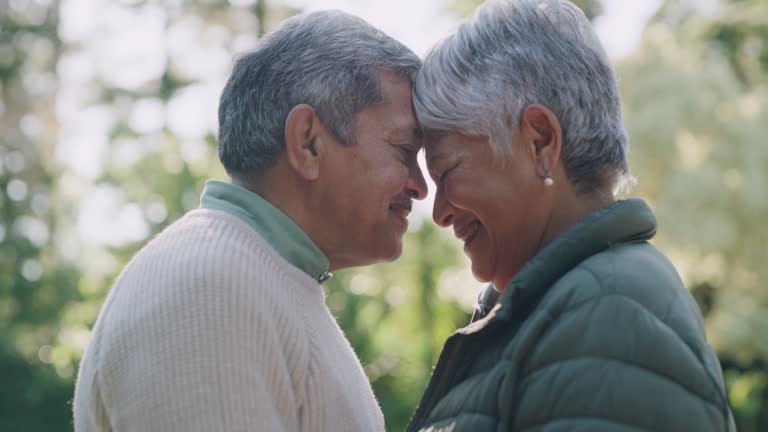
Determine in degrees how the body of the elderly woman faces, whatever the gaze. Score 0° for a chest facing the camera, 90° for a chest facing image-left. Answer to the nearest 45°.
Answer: approximately 90°

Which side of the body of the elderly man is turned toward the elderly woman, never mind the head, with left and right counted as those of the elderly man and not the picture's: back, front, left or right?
front

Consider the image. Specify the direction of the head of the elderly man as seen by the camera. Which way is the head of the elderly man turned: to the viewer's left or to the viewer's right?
to the viewer's right

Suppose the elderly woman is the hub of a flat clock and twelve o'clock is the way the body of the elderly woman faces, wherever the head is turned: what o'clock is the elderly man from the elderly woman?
The elderly man is roughly at 12 o'clock from the elderly woman.

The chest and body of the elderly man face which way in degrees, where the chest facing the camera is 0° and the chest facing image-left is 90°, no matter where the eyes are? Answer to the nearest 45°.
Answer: approximately 270°

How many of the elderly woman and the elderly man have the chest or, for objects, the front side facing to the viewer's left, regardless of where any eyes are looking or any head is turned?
1

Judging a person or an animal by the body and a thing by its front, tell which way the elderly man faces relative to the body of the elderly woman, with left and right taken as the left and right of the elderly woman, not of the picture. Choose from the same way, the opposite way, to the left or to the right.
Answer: the opposite way
